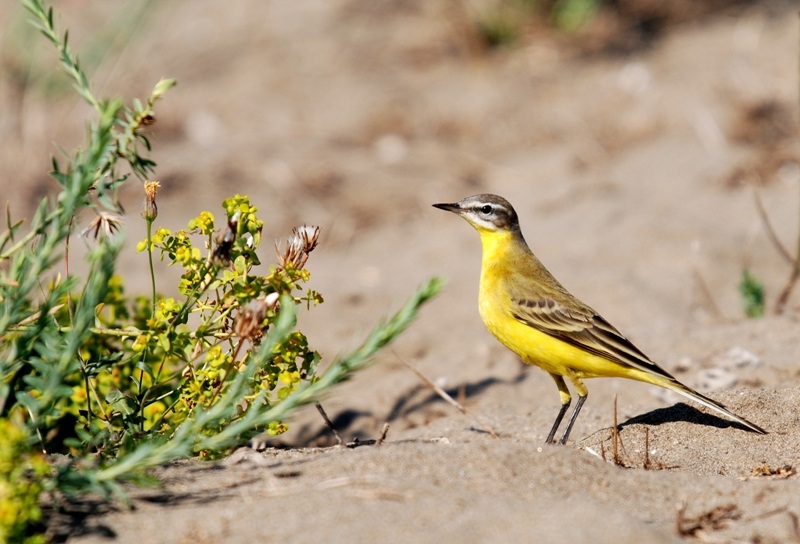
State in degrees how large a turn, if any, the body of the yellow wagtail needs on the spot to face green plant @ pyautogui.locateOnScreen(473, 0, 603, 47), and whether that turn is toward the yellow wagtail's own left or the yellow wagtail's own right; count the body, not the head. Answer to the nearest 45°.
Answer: approximately 90° to the yellow wagtail's own right

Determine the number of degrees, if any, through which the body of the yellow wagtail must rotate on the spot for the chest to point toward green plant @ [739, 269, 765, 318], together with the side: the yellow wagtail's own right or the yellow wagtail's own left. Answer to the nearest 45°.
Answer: approximately 135° to the yellow wagtail's own right

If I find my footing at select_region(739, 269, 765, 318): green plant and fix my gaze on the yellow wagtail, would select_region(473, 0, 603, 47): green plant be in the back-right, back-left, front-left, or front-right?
back-right

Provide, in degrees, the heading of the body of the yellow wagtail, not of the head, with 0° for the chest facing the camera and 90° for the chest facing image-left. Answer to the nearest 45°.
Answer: approximately 90°
